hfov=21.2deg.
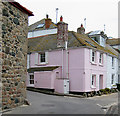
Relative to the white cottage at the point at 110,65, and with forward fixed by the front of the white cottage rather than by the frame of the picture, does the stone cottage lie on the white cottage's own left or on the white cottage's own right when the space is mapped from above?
on the white cottage's own right

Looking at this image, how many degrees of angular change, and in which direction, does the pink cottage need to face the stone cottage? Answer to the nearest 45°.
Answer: approximately 45° to its right

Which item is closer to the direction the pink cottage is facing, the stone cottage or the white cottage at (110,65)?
the stone cottage

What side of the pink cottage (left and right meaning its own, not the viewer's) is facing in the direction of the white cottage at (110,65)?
left

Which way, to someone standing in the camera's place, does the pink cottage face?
facing the viewer and to the right of the viewer
